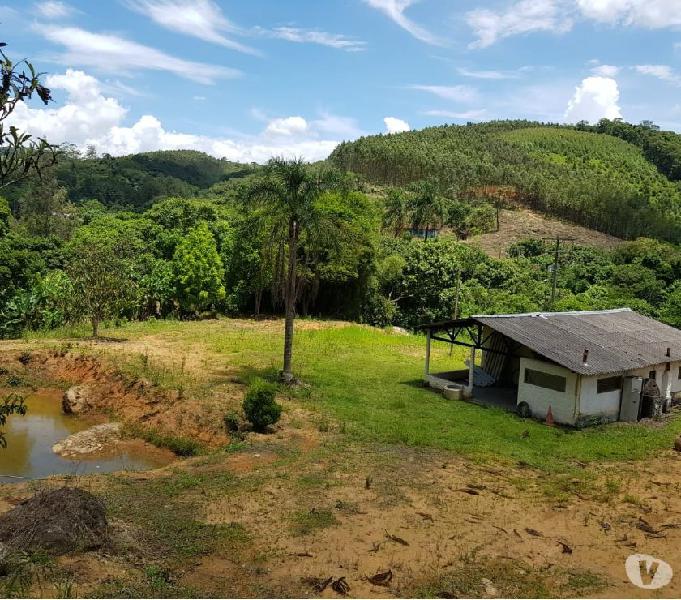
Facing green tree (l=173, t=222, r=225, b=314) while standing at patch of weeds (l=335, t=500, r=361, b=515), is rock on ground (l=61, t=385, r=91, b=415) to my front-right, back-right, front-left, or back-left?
front-left

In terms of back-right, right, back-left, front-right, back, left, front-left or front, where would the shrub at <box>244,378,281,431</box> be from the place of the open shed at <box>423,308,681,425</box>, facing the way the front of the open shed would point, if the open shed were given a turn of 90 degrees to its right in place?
left

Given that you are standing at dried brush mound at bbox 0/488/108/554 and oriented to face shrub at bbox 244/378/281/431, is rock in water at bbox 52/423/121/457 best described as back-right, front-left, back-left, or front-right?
front-left

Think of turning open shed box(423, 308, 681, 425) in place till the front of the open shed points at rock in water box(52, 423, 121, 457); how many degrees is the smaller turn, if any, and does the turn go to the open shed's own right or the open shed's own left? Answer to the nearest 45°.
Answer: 0° — it already faces it

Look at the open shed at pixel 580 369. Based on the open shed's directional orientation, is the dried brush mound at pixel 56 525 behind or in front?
in front

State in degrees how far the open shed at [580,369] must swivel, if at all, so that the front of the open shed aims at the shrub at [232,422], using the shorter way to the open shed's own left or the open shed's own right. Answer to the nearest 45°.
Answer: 0° — it already faces it

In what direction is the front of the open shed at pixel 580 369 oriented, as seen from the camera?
facing the viewer and to the left of the viewer

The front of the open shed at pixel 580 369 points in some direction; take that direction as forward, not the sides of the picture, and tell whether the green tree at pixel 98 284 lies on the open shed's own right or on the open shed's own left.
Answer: on the open shed's own right

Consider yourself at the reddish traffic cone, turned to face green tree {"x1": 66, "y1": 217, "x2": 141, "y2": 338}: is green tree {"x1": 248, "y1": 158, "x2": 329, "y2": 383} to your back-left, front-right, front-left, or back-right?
front-left

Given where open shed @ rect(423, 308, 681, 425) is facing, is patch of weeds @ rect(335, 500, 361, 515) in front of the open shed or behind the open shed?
in front
